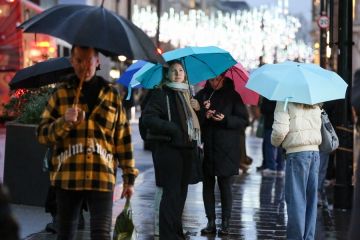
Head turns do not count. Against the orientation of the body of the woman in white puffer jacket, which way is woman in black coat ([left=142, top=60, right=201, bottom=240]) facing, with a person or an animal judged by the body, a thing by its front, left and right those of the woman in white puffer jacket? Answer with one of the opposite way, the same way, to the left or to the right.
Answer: the opposite way

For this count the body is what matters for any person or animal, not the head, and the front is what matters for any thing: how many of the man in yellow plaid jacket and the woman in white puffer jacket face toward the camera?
1

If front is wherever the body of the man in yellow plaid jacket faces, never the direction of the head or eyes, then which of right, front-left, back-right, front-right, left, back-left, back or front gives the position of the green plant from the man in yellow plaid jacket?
back

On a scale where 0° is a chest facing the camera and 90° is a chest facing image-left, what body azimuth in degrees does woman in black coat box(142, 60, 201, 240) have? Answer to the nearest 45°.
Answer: approximately 315°

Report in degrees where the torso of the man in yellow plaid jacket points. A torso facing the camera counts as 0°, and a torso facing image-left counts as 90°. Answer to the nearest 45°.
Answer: approximately 0°
